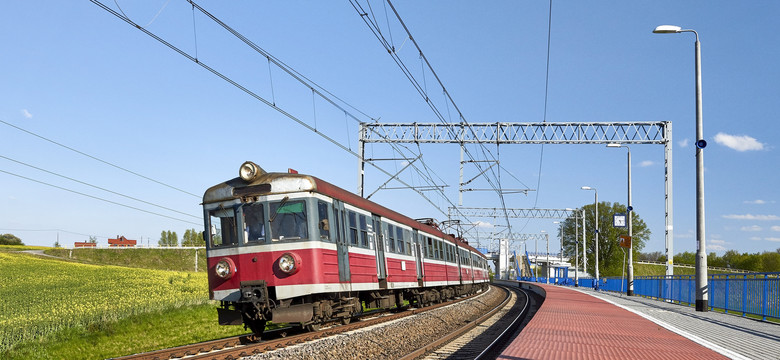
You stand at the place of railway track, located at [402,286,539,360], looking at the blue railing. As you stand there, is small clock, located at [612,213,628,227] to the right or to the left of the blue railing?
left

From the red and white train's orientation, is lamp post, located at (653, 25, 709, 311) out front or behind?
out front

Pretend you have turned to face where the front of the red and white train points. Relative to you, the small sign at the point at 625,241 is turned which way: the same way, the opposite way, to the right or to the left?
the same way

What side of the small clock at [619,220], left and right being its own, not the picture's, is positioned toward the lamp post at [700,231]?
front

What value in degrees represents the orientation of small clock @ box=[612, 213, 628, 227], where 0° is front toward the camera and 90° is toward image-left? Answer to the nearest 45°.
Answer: approximately 0°

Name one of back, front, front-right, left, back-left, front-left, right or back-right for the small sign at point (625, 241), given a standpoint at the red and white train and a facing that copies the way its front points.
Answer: back

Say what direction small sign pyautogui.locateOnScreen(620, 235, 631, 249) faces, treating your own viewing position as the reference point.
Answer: facing the viewer

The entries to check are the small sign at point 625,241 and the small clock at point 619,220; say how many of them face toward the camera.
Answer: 2

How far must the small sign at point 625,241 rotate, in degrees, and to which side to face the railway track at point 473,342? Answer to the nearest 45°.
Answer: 0° — it already faces it

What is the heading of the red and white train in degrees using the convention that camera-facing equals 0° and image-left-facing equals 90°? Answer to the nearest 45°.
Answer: approximately 45°

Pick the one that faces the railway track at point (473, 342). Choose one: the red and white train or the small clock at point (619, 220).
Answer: the small clock

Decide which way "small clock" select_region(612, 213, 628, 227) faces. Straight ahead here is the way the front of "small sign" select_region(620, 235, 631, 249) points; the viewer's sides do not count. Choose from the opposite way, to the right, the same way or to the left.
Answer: the same way

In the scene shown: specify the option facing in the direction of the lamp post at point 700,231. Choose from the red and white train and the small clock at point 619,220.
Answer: the small clock
